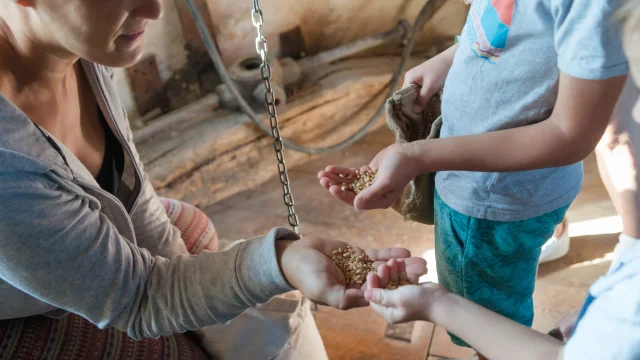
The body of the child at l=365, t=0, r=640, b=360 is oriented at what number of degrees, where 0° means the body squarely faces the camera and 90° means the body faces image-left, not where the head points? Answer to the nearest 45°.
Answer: approximately 90°

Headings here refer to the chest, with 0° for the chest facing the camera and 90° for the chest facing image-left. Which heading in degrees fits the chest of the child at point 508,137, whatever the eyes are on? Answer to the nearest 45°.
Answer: approximately 45°

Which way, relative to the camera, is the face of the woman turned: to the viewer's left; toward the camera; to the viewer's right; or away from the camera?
to the viewer's right

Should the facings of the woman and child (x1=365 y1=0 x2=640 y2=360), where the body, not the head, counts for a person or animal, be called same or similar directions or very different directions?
very different directions

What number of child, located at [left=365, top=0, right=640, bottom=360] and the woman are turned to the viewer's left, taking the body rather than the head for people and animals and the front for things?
1

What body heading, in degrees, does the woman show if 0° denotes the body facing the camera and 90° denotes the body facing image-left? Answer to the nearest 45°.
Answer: approximately 315°
